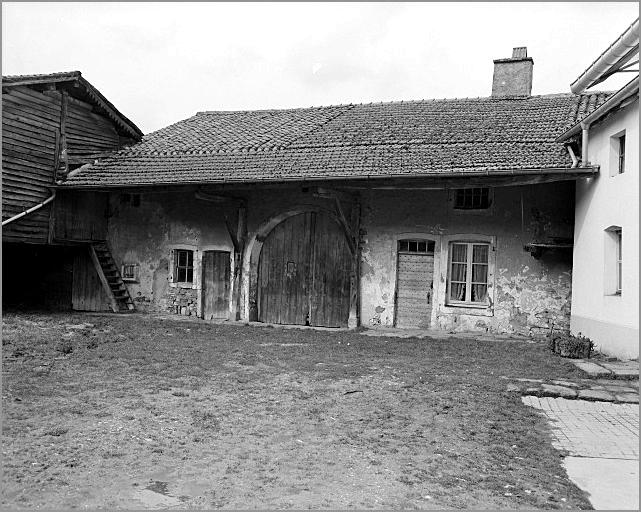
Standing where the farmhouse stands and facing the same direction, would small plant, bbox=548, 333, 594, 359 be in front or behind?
in front

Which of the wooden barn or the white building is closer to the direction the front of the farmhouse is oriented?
the white building

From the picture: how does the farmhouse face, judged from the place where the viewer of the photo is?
facing the viewer

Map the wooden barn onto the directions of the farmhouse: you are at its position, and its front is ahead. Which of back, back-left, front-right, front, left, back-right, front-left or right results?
right

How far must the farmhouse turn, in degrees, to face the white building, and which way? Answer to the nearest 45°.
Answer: approximately 45° to its left

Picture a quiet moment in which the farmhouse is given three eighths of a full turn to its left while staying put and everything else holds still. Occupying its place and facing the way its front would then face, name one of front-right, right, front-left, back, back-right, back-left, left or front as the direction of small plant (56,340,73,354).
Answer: back

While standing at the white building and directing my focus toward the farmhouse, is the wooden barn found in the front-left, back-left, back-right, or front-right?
front-left
